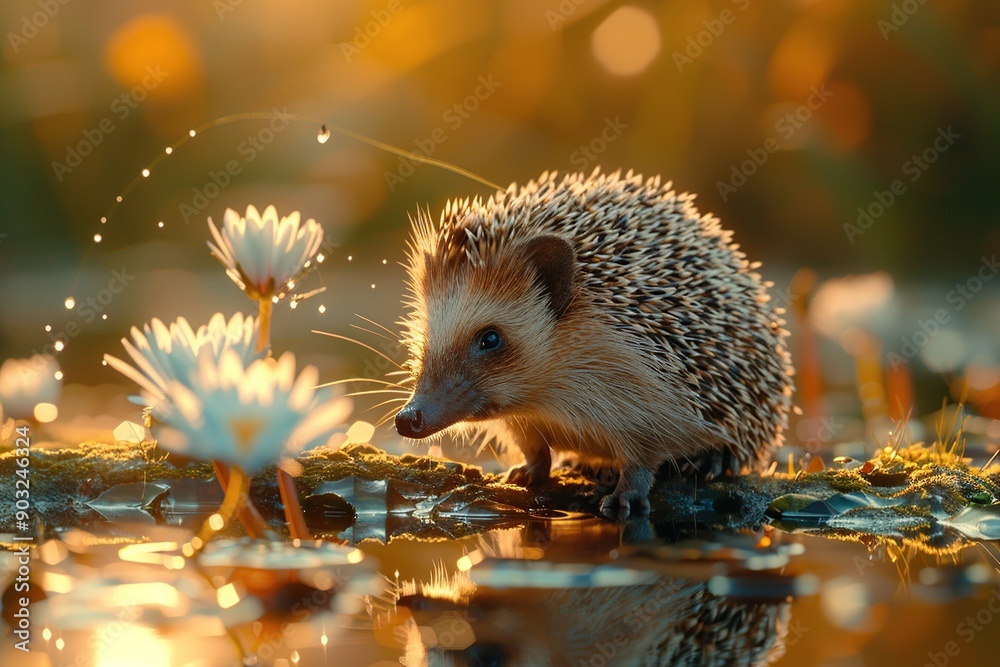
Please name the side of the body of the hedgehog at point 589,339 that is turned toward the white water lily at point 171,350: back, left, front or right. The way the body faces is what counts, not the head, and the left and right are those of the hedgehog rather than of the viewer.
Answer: front

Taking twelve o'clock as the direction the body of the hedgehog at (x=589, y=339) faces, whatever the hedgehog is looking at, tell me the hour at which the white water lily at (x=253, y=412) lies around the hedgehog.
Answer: The white water lily is roughly at 11 o'clock from the hedgehog.

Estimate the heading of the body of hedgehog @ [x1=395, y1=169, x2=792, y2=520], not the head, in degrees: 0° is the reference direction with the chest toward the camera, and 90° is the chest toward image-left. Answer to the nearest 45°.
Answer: approximately 45°

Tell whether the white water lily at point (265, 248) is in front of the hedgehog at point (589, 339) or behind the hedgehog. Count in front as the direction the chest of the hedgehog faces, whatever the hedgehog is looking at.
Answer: in front
